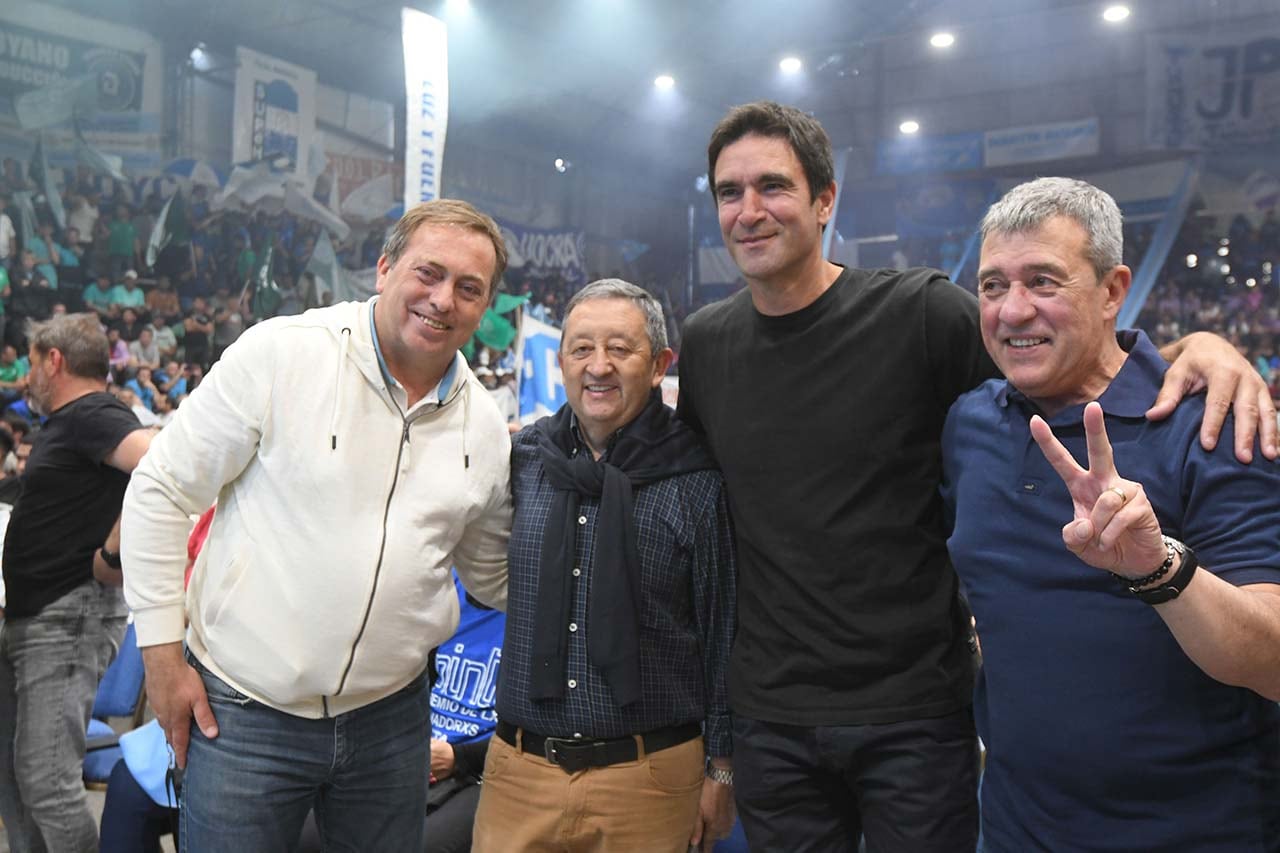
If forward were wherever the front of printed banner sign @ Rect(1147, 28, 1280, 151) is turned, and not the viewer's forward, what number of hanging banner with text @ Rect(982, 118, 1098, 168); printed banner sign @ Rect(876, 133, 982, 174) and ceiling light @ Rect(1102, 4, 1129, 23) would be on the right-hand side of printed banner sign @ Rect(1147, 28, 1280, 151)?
3

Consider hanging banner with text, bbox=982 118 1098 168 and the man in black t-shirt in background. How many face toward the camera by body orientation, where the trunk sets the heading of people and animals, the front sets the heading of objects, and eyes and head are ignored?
1

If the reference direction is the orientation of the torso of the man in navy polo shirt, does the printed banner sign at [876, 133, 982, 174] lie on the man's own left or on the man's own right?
on the man's own right

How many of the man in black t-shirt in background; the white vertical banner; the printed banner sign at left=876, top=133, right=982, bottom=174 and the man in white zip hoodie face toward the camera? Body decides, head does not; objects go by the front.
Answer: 3
